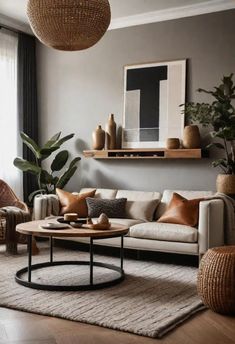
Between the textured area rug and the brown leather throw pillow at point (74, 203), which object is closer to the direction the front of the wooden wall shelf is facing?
the textured area rug

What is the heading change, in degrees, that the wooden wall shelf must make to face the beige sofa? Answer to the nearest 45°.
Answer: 0° — it already faces it

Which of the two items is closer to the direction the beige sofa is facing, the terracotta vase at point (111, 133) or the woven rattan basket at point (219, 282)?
the woven rattan basket

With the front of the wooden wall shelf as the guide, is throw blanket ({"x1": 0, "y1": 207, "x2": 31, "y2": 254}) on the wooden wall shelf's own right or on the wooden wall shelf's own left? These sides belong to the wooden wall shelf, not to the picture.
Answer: on the wooden wall shelf's own right

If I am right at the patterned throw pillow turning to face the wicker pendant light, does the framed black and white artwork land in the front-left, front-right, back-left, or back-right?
back-left

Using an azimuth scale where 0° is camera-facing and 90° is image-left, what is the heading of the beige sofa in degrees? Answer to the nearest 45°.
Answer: approximately 45°

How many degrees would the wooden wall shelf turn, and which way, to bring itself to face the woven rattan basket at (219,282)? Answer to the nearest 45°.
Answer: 0° — it already faces it

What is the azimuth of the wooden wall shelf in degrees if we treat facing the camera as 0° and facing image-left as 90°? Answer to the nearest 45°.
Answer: approximately 0°

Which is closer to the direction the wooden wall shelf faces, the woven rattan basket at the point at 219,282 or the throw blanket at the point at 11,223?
the woven rattan basket
